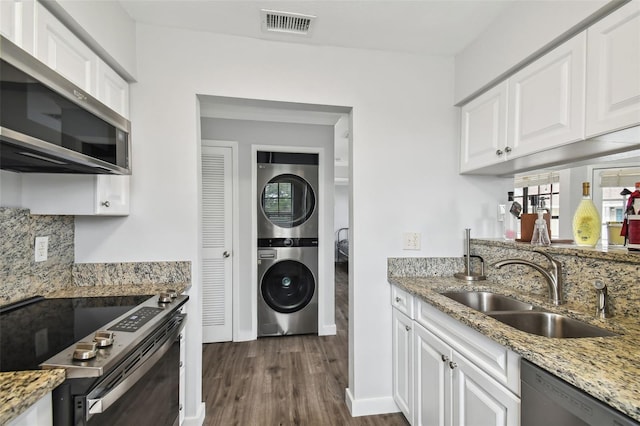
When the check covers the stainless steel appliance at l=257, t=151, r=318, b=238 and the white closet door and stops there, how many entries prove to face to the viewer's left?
0

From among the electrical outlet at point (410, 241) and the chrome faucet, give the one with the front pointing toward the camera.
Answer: the electrical outlet

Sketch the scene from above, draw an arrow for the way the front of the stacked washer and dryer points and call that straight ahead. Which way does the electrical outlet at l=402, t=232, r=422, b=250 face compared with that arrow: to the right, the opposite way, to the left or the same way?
the same way

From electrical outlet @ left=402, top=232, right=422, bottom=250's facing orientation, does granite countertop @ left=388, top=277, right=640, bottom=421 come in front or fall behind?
in front

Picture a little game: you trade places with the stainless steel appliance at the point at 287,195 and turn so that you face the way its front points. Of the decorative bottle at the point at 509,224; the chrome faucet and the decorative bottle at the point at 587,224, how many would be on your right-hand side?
0

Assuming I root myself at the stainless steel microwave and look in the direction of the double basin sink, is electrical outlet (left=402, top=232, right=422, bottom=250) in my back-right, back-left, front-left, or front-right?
front-left

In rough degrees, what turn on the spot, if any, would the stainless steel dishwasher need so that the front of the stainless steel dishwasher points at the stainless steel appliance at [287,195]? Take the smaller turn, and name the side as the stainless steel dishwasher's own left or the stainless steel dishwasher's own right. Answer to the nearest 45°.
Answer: approximately 90° to the stainless steel dishwasher's own right

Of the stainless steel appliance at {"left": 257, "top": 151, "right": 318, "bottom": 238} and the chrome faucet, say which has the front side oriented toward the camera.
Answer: the stainless steel appliance

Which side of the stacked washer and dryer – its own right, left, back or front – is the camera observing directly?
front

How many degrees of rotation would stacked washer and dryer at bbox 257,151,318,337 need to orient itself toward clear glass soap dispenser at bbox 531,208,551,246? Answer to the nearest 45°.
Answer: approximately 45° to its left

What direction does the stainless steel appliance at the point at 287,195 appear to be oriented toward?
toward the camera

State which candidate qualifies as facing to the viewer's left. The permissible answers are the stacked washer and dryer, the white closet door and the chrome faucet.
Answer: the chrome faucet

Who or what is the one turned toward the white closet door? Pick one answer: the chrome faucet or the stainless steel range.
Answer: the chrome faucet

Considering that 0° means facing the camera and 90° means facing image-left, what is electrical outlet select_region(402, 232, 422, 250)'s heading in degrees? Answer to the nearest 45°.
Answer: approximately 0°

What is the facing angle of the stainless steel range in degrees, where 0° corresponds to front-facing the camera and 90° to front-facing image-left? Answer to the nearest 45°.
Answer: approximately 315°

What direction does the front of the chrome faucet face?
to the viewer's left
